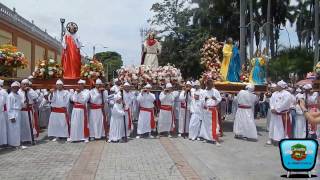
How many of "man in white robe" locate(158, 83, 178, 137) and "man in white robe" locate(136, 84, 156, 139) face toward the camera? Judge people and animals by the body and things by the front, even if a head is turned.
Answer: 2

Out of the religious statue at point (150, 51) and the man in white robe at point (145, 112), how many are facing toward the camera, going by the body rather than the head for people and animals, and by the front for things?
2

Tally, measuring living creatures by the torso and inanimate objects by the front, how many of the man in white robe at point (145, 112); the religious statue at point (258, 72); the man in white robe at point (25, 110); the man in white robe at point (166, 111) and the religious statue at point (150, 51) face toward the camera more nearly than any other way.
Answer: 5

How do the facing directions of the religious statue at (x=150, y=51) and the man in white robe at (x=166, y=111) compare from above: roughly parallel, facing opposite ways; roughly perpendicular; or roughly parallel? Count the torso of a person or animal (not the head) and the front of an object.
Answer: roughly parallel

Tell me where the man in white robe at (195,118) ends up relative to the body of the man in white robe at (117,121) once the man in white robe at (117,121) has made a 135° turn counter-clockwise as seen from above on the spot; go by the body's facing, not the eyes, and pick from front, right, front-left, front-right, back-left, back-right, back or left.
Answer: right

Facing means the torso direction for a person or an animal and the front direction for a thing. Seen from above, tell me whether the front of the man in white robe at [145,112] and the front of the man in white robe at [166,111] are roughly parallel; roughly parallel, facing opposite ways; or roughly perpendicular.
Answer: roughly parallel

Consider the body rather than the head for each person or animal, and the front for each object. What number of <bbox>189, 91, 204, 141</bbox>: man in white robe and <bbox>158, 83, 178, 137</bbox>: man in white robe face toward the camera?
2

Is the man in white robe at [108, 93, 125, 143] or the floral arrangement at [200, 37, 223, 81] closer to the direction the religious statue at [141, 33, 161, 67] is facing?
the man in white robe

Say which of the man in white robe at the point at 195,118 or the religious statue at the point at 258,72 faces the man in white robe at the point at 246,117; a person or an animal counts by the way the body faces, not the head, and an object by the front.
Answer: the religious statue

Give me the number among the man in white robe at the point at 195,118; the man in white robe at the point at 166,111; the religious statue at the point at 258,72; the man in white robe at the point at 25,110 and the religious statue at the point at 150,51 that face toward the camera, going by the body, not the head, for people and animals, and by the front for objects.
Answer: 5

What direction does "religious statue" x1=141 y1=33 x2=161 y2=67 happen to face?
toward the camera

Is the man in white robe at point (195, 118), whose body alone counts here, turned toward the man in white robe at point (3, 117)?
no

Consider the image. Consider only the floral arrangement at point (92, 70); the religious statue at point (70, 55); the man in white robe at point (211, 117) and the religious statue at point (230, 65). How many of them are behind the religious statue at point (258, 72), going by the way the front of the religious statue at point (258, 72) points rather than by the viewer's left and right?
0

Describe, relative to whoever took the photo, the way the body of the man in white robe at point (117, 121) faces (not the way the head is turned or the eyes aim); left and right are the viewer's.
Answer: facing the viewer and to the right of the viewer

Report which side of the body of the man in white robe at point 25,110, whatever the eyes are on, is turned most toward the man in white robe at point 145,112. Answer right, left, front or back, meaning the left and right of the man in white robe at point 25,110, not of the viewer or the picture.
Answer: left

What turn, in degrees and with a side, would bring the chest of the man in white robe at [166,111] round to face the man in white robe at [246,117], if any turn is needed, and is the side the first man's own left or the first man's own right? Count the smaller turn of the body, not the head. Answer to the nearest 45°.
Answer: approximately 90° to the first man's own left

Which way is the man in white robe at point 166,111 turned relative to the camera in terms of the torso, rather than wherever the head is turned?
toward the camera
